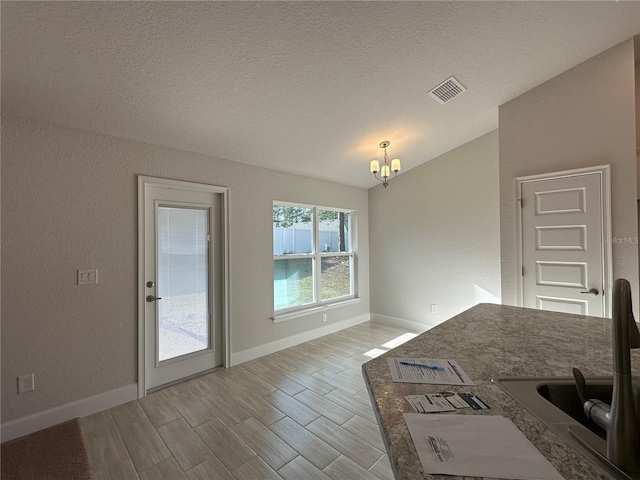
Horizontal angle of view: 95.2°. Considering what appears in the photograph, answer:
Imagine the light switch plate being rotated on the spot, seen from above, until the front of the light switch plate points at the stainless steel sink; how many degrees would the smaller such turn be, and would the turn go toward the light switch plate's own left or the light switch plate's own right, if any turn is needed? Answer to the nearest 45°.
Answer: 0° — it already faces it

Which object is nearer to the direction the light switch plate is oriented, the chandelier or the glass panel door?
the chandelier

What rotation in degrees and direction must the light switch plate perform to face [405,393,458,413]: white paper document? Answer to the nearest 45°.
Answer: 0° — it already faces it

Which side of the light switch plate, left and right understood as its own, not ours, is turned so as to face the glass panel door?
left

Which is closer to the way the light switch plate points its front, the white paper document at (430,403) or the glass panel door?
the white paper document

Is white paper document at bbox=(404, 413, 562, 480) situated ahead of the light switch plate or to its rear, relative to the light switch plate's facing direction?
ahead

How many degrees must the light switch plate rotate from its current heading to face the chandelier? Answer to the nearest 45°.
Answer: approximately 90° to its left

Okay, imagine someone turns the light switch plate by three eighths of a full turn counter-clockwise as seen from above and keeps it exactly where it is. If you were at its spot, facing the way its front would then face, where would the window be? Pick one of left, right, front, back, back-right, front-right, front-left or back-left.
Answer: front-right

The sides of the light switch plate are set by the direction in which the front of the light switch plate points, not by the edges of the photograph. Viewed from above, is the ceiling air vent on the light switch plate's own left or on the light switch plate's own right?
on the light switch plate's own left
